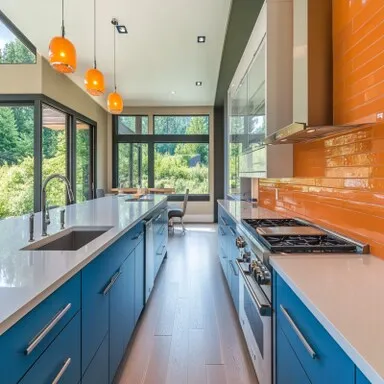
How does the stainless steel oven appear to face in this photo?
to the viewer's left

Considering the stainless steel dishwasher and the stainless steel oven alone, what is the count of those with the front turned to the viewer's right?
1

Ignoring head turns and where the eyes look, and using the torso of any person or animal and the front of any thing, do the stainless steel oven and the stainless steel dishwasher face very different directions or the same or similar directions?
very different directions

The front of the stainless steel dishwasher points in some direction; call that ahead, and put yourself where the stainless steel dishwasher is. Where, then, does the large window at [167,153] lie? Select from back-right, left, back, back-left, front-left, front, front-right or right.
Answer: left

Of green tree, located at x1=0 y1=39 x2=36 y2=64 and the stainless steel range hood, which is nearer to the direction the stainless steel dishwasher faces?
the stainless steel range hood

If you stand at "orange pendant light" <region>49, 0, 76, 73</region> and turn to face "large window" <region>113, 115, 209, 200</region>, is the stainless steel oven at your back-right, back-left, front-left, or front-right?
back-right

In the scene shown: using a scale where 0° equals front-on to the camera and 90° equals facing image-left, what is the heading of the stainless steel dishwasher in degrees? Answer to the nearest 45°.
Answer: approximately 270°
